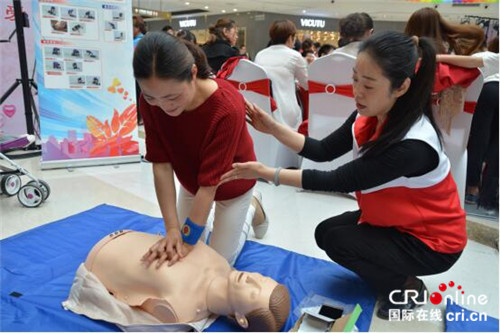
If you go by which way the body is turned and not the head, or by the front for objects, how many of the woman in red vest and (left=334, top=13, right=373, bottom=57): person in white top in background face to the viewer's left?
1

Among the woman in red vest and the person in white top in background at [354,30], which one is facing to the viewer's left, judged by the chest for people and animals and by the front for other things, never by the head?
the woman in red vest

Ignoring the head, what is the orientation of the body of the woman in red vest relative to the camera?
to the viewer's left

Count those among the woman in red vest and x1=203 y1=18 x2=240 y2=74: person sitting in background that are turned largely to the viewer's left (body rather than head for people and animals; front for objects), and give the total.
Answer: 1

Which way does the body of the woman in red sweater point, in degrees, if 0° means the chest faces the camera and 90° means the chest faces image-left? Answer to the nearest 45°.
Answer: approximately 45°

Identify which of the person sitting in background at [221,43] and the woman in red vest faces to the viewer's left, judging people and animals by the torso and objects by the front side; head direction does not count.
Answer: the woman in red vest

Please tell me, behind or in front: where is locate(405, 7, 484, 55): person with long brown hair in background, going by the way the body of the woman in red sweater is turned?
behind

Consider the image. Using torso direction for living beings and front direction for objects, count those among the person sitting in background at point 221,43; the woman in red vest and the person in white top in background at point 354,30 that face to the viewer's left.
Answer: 1

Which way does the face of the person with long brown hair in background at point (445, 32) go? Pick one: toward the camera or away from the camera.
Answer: away from the camera

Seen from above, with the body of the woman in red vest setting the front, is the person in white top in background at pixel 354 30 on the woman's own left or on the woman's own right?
on the woman's own right
